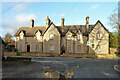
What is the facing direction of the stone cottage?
toward the camera
